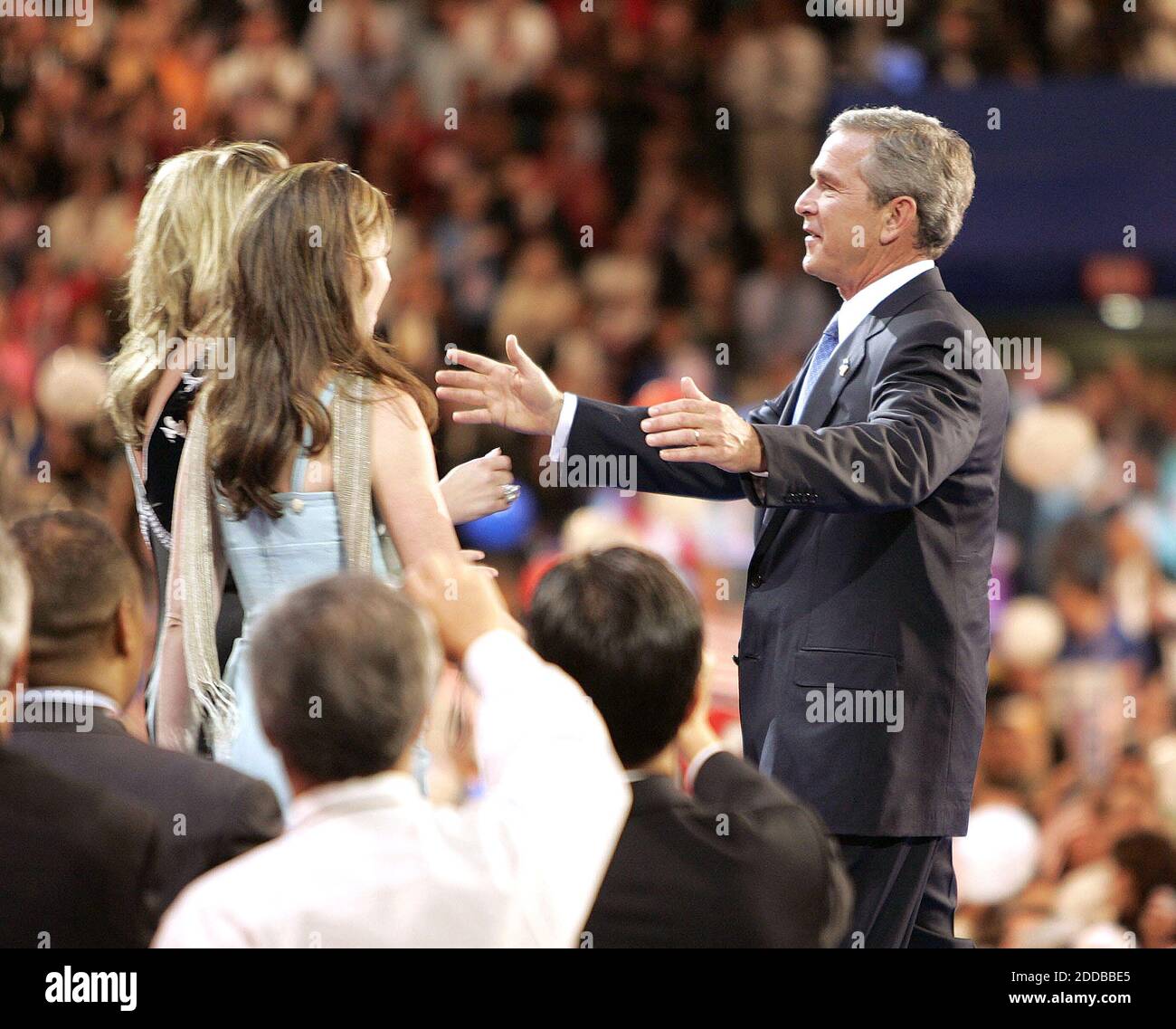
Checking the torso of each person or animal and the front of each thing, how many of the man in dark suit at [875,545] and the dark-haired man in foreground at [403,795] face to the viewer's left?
1

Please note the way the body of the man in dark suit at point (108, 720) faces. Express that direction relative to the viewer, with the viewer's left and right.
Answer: facing away from the viewer and to the right of the viewer

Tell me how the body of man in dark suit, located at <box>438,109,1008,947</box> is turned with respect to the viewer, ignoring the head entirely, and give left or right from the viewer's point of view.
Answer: facing to the left of the viewer

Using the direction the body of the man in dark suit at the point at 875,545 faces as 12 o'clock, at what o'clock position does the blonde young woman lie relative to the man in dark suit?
The blonde young woman is roughly at 12 o'clock from the man in dark suit.

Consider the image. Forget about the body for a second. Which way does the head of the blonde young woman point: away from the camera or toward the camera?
away from the camera

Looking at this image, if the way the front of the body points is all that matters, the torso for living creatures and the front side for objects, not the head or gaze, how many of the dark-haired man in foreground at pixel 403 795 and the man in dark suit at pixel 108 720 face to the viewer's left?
0

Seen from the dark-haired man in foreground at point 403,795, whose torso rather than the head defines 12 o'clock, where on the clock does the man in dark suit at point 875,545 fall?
The man in dark suit is roughly at 1 o'clock from the dark-haired man in foreground.

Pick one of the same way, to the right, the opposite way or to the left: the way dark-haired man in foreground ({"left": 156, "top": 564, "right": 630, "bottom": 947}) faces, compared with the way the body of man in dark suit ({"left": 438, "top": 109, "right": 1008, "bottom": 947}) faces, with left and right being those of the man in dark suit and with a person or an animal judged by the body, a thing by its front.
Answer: to the right

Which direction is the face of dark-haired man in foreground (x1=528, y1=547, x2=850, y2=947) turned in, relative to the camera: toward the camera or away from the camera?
away from the camera

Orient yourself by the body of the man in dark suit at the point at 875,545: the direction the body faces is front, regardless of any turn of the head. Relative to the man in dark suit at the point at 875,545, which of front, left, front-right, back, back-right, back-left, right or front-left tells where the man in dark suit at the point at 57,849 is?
front-left

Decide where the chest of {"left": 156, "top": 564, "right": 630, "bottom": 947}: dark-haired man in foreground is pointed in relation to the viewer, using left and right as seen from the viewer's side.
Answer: facing away from the viewer

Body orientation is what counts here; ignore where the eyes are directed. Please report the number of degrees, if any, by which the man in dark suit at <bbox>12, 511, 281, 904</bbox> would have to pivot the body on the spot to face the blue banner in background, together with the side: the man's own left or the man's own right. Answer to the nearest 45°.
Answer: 0° — they already face it

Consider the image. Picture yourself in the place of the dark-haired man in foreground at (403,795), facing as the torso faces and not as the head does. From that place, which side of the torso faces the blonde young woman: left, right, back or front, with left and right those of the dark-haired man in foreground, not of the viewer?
front

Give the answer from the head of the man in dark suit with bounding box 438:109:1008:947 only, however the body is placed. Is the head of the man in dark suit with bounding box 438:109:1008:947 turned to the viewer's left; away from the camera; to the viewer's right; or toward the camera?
to the viewer's left
